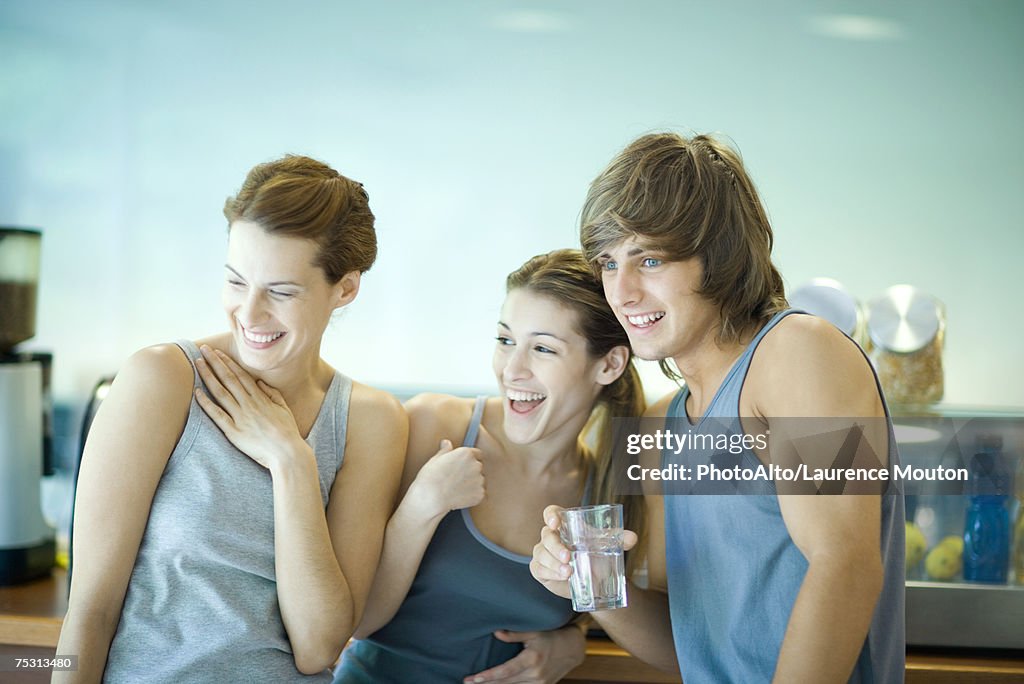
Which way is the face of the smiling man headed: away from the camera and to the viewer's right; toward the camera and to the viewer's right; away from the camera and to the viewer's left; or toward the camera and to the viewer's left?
toward the camera and to the viewer's left

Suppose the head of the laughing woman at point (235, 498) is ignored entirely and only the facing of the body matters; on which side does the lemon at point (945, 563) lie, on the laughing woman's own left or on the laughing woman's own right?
on the laughing woman's own left

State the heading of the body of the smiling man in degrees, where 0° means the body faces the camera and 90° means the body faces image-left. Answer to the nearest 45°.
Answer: approximately 45°

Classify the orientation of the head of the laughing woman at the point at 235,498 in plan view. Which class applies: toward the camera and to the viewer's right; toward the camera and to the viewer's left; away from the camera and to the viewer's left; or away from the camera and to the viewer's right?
toward the camera and to the viewer's left

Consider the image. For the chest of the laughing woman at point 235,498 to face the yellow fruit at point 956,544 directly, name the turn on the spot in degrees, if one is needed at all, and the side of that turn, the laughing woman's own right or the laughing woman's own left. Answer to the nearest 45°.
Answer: approximately 90° to the laughing woman's own left

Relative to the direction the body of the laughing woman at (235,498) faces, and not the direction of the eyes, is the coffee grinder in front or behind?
behind

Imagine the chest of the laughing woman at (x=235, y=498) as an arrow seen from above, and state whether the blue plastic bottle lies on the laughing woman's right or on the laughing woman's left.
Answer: on the laughing woman's left

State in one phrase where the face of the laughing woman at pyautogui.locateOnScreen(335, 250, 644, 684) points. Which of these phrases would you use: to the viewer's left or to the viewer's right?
to the viewer's left
